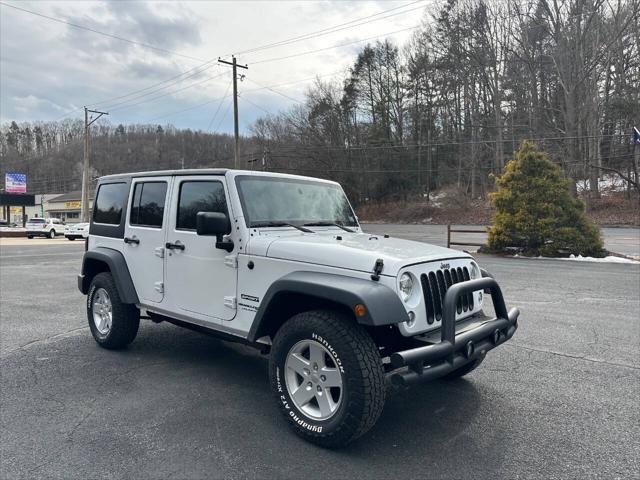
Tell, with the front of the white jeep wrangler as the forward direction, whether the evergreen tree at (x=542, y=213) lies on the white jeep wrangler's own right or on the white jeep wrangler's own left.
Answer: on the white jeep wrangler's own left

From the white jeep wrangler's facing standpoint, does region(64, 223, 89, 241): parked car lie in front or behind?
behind

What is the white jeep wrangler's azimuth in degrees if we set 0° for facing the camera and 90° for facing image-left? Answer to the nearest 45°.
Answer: approximately 315°

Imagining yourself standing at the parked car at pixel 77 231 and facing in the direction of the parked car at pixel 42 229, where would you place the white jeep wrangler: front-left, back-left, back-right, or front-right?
back-left

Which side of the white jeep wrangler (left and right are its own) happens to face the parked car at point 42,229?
back
